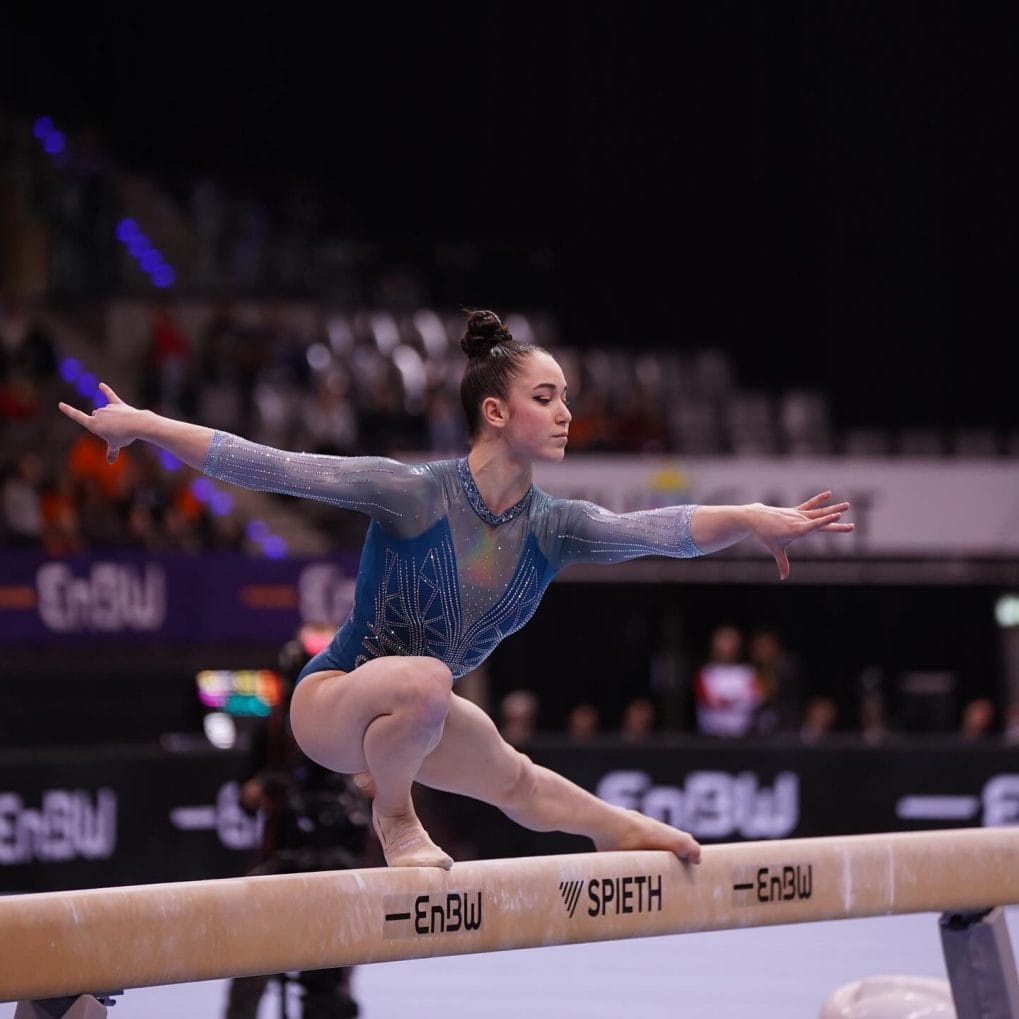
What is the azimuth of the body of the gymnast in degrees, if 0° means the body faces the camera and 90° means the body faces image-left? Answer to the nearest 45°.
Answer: approximately 315°

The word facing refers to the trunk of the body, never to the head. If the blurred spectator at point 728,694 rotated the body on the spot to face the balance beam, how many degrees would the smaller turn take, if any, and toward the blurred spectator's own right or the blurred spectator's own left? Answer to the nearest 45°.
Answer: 0° — they already face it

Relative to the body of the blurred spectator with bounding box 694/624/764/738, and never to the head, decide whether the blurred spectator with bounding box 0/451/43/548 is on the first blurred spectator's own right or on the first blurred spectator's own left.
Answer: on the first blurred spectator's own right

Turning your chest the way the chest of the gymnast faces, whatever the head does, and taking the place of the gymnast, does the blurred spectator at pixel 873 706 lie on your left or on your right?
on your left

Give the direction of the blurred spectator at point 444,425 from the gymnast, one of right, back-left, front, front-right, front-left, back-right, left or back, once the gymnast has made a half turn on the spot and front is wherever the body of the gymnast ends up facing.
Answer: front-right

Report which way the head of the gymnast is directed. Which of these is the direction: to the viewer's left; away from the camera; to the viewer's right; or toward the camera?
to the viewer's right

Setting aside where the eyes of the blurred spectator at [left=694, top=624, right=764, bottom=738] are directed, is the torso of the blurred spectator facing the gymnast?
yes

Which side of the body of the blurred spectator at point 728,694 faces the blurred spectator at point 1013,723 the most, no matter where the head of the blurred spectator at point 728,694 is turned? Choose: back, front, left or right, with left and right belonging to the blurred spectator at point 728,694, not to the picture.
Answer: left

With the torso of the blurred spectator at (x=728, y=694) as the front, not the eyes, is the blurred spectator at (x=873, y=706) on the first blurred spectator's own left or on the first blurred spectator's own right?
on the first blurred spectator's own left

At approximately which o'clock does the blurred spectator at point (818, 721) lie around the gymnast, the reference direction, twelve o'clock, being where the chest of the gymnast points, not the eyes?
The blurred spectator is roughly at 8 o'clock from the gymnast.

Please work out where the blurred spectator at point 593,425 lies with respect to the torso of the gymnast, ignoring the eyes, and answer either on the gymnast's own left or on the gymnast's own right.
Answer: on the gymnast's own left
